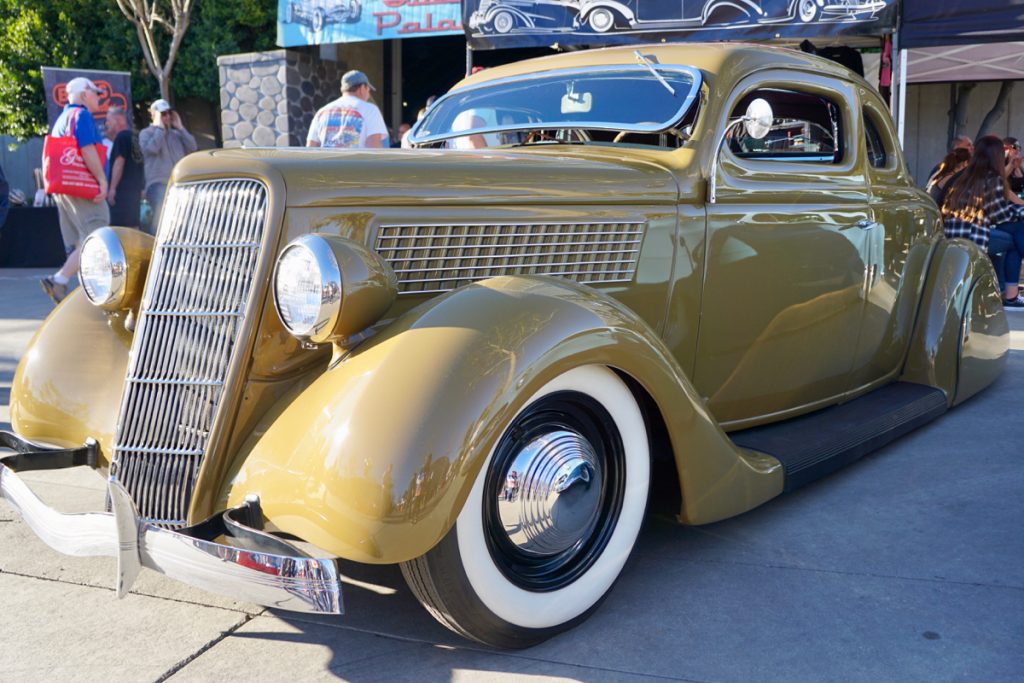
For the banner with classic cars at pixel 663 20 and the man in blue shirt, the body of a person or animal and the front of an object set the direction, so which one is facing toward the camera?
the banner with classic cars

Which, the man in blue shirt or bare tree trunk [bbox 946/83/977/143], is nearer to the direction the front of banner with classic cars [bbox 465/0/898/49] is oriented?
the man in blue shirt

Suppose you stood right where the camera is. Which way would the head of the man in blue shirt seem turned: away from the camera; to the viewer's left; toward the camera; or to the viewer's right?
to the viewer's right

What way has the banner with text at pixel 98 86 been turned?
toward the camera

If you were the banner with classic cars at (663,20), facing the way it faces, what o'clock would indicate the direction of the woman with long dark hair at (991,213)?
The woman with long dark hair is roughly at 9 o'clock from the banner with classic cars.

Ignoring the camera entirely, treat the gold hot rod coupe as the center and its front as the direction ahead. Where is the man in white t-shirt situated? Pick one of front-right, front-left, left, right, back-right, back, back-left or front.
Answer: back-right

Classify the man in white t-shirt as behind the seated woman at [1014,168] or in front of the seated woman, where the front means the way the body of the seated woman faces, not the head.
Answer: in front

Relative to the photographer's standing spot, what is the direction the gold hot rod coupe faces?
facing the viewer and to the left of the viewer

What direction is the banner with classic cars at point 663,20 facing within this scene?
toward the camera

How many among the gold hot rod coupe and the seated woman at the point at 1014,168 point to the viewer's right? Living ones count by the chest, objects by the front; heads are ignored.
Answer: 0

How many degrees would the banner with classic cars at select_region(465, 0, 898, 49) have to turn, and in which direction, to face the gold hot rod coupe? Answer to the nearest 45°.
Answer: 0° — it already faces it

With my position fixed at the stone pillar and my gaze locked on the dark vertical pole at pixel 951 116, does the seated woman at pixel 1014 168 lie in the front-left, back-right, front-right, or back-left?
front-right

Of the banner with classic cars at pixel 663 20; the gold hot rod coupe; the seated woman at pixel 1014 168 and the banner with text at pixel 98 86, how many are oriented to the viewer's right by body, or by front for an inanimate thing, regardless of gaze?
0
